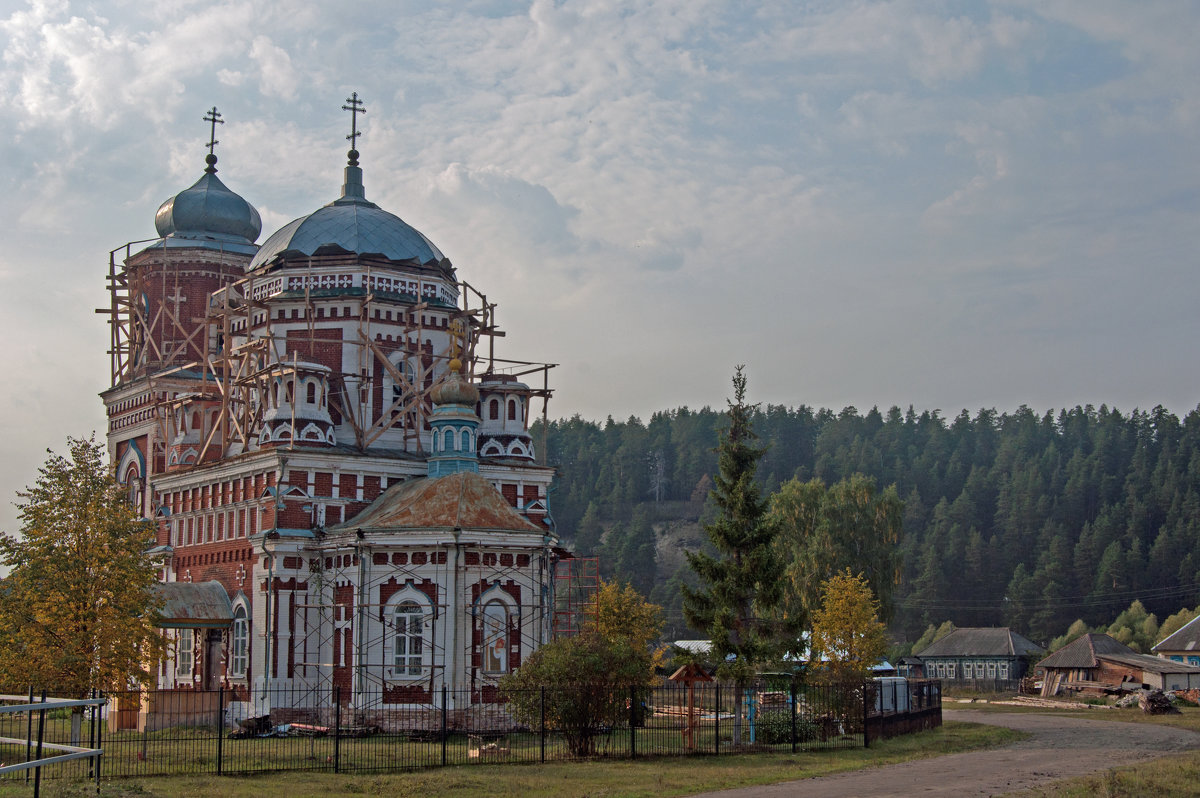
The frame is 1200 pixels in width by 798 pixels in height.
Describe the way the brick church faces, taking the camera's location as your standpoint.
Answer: facing away from the viewer and to the left of the viewer

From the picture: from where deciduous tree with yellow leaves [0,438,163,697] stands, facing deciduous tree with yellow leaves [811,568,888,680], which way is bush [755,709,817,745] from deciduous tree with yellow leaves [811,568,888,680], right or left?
right

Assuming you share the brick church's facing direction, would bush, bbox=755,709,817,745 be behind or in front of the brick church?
behind

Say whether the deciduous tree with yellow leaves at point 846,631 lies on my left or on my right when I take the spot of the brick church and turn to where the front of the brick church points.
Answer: on my right

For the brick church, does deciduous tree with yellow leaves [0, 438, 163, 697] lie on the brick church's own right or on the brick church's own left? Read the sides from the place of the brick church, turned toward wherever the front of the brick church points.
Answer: on the brick church's own left

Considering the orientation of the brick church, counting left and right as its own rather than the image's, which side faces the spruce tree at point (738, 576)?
back
